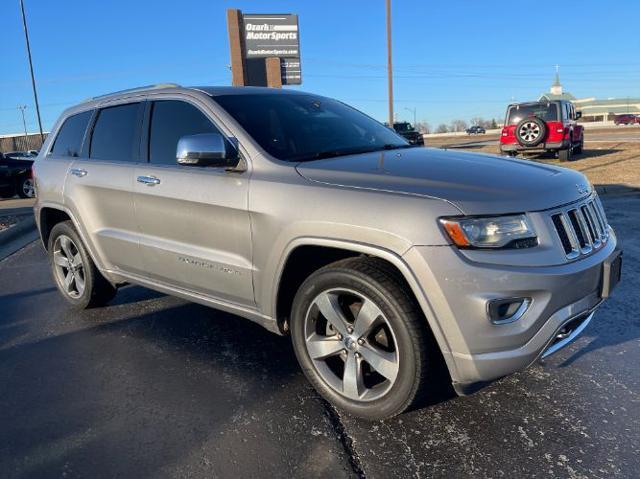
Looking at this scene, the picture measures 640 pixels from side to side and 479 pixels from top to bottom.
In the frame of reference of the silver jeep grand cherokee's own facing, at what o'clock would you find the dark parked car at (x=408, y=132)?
The dark parked car is roughly at 8 o'clock from the silver jeep grand cherokee.

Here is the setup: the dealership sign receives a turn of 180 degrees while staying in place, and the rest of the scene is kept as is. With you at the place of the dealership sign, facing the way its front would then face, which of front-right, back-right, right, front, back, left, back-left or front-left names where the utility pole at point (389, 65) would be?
back-right

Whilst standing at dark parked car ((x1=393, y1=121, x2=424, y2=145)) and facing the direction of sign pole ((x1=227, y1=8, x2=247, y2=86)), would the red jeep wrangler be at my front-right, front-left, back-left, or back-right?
front-left

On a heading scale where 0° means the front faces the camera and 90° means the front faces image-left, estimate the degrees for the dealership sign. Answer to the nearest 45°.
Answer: approximately 0°

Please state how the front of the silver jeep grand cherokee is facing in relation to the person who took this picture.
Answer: facing the viewer and to the right of the viewer

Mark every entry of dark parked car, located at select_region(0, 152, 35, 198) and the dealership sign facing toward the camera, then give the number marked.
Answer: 1

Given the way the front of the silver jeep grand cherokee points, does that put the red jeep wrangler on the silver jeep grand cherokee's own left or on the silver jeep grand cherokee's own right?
on the silver jeep grand cherokee's own left
